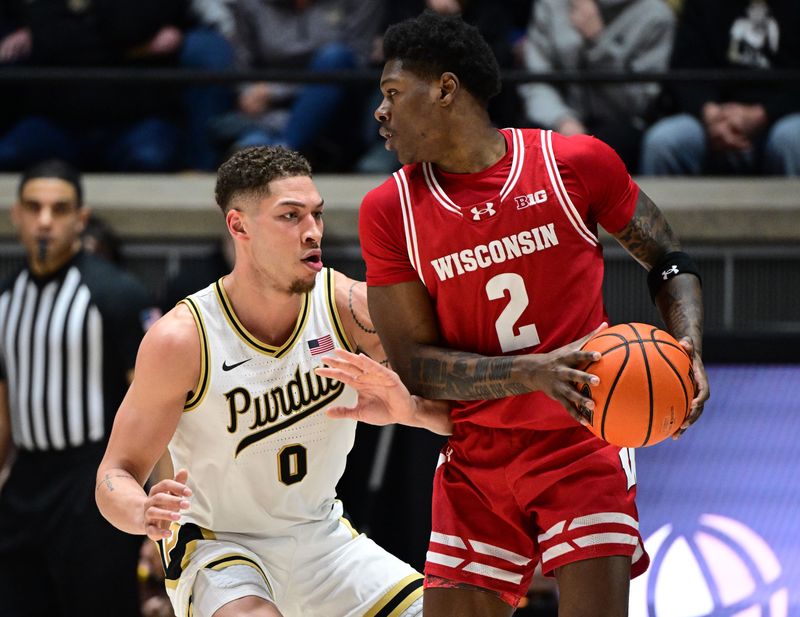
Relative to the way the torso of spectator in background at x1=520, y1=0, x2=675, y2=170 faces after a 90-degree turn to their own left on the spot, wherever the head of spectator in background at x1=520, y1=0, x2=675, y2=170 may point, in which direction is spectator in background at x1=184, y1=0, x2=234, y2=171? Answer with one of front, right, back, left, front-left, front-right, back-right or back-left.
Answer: back

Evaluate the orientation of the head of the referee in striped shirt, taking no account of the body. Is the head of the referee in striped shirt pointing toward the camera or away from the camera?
toward the camera

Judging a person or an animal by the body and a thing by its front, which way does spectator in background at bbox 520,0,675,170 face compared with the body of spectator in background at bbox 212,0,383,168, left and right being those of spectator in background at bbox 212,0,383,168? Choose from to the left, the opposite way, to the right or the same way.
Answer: the same way

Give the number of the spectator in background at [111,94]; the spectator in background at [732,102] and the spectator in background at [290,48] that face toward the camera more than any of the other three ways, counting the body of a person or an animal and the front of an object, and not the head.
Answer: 3

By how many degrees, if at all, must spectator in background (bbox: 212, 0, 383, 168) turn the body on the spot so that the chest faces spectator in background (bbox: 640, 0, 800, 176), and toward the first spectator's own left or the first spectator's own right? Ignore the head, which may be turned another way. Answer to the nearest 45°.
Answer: approximately 90° to the first spectator's own left

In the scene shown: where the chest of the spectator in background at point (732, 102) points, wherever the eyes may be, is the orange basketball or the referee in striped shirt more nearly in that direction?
the orange basketball

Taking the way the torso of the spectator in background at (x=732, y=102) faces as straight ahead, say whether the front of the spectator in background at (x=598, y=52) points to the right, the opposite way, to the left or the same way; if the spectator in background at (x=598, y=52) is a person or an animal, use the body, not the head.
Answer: the same way

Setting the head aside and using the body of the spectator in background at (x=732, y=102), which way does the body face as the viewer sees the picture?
toward the camera

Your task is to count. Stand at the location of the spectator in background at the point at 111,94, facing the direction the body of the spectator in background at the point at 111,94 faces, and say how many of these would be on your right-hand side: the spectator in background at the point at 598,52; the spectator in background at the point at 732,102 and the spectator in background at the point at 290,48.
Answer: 0

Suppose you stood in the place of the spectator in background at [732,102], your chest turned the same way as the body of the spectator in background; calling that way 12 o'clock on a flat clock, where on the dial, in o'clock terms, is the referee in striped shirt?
The referee in striped shirt is roughly at 2 o'clock from the spectator in background.

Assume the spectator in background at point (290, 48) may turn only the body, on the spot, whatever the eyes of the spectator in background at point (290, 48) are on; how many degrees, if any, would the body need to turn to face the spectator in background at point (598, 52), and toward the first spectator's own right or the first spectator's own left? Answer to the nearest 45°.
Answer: approximately 90° to the first spectator's own left

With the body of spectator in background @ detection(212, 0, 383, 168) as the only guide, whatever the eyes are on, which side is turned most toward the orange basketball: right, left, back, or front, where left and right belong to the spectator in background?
front

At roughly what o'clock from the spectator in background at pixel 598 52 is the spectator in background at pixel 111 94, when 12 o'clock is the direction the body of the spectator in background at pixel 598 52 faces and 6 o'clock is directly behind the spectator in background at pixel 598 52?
the spectator in background at pixel 111 94 is roughly at 3 o'clock from the spectator in background at pixel 598 52.

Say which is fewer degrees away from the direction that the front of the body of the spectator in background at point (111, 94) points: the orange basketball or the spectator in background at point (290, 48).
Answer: the orange basketball

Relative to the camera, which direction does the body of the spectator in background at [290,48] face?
toward the camera
